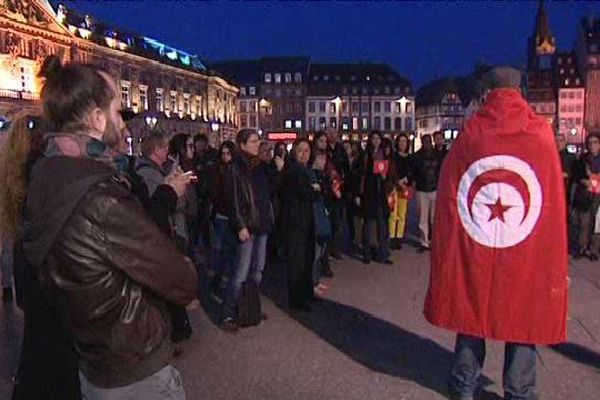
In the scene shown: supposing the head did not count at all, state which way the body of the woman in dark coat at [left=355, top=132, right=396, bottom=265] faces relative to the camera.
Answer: toward the camera

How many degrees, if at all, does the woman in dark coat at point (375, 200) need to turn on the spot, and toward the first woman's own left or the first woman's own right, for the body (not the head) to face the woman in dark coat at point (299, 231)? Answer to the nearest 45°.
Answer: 0° — they already face them
